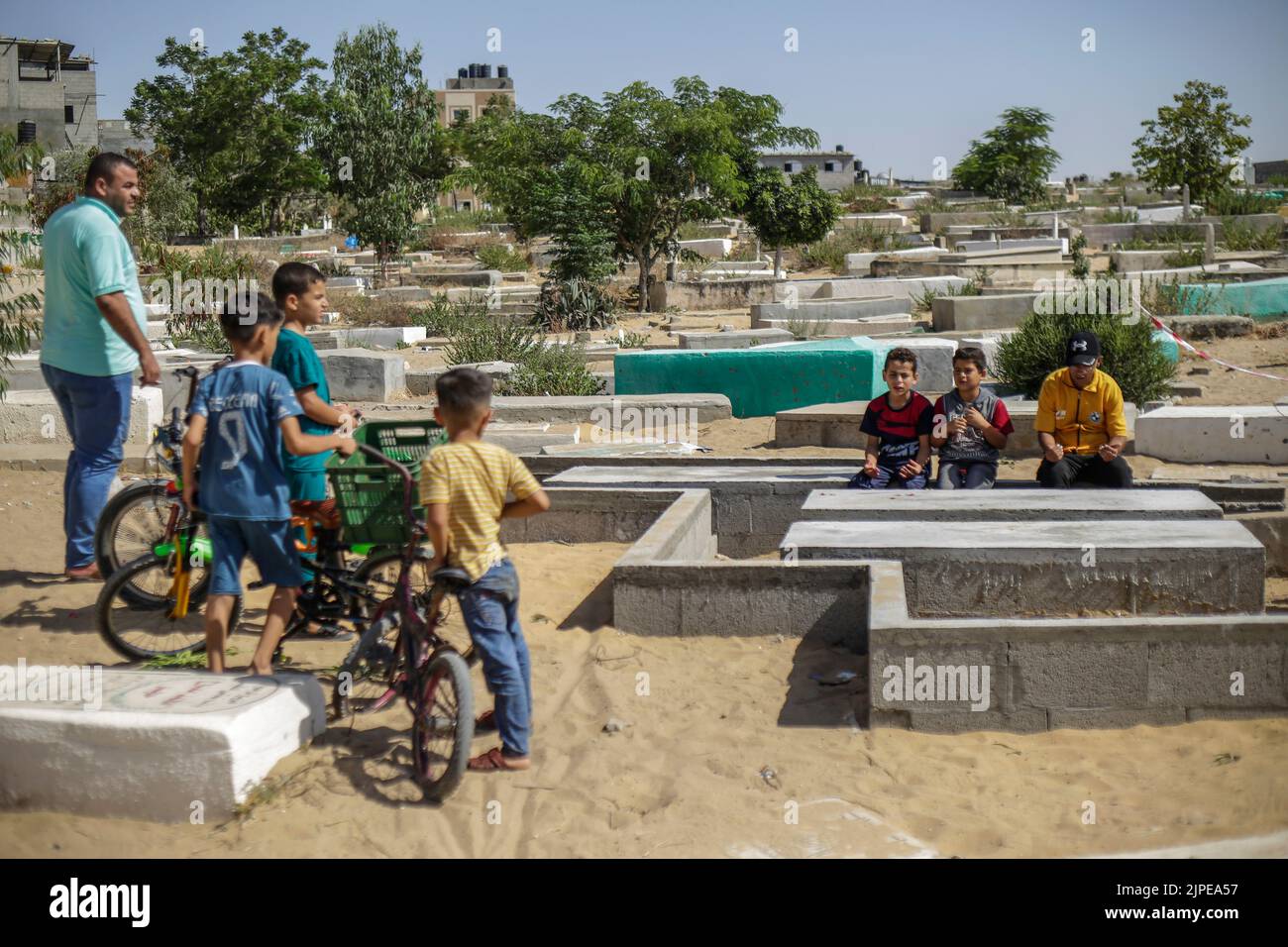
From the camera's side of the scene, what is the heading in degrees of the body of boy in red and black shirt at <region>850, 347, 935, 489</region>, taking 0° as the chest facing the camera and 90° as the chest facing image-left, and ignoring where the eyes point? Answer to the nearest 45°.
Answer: approximately 0°

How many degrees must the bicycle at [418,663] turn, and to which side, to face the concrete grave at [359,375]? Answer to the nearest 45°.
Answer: approximately 45° to its right

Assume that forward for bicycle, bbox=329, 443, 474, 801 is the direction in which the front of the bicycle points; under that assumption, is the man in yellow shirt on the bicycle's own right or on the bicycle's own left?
on the bicycle's own right

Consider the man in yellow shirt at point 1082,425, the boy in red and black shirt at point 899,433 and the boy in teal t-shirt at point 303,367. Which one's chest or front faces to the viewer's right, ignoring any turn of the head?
the boy in teal t-shirt

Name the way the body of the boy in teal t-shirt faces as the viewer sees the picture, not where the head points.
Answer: to the viewer's right

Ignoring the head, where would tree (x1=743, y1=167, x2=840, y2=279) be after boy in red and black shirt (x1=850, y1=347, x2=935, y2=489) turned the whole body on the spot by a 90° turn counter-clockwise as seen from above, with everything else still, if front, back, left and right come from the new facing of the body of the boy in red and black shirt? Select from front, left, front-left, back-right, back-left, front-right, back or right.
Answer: left

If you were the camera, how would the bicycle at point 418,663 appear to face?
facing away from the viewer and to the left of the viewer

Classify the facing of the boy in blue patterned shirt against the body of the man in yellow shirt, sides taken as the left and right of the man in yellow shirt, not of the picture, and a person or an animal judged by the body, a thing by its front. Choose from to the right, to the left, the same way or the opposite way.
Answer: the opposite way
